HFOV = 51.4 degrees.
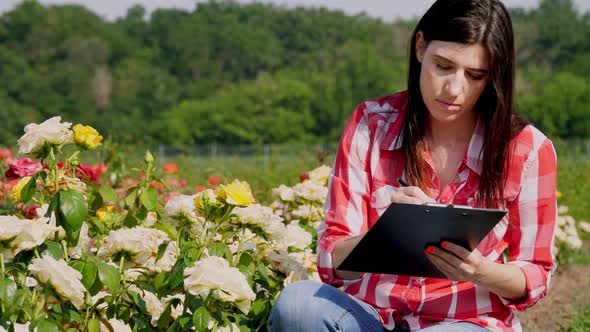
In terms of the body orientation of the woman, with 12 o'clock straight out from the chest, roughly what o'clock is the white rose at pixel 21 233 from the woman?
The white rose is roughly at 2 o'clock from the woman.

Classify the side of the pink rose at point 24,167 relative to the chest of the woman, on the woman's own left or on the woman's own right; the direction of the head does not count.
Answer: on the woman's own right

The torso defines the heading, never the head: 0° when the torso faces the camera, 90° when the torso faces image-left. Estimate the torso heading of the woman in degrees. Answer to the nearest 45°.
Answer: approximately 0°

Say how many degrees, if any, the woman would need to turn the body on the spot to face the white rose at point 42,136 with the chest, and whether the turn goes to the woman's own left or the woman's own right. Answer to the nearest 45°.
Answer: approximately 90° to the woman's own right

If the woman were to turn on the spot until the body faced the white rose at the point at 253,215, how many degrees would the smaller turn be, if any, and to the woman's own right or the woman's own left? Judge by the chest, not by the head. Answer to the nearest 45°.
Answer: approximately 90° to the woman's own right
